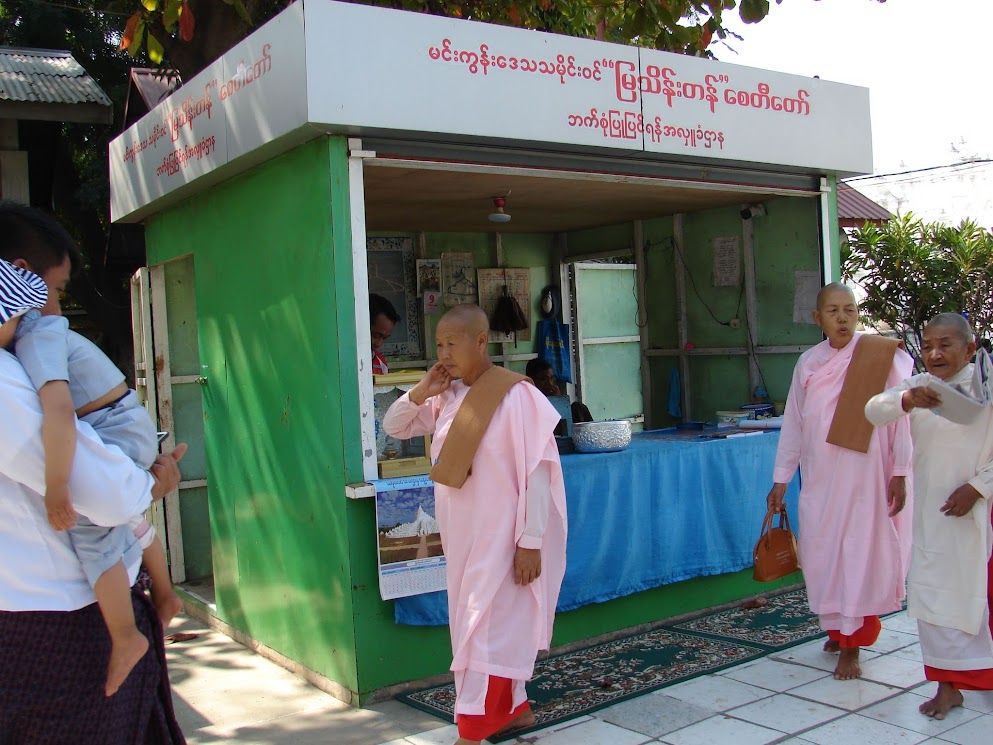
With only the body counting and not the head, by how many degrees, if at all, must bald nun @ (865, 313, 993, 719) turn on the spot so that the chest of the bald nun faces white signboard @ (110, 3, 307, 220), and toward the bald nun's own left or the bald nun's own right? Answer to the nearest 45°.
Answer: approximately 45° to the bald nun's own right

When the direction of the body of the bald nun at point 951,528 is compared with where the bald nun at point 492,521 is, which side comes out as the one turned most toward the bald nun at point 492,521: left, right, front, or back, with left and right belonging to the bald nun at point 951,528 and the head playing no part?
front

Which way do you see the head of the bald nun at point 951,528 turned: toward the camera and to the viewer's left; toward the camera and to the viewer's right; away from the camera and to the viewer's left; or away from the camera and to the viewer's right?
toward the camera and to the viewer's left

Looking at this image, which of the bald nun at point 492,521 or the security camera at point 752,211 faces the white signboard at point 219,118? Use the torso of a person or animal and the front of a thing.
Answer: the security camera

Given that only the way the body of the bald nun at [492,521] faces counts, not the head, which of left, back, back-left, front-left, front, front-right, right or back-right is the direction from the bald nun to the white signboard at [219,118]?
right

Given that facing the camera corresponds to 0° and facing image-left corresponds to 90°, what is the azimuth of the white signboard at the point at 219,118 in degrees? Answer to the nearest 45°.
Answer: approximately 45°

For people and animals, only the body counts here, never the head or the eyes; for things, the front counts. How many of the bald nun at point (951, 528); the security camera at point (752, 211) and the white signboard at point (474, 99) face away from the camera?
0

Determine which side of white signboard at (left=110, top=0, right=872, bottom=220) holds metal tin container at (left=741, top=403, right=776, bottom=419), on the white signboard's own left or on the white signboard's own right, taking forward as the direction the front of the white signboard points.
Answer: on the white signboard's own left

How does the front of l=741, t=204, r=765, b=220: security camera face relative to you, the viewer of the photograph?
facing the viewer and to the left of the viewer

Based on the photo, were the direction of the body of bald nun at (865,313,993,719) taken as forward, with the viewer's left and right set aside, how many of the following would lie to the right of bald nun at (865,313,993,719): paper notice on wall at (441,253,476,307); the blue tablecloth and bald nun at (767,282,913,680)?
3

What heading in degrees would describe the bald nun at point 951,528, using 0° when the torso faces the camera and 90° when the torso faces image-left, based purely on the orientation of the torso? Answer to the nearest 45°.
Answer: approximately 45°

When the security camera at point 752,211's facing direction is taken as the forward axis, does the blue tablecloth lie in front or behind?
in front

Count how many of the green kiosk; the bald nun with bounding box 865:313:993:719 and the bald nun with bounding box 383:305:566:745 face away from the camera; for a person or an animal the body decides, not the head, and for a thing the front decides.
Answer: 0

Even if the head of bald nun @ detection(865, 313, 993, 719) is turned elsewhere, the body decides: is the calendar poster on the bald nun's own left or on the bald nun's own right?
on the bald nun's own right

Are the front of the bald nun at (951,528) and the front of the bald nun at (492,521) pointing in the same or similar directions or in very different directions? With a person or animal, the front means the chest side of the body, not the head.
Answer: same or similar directions
